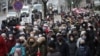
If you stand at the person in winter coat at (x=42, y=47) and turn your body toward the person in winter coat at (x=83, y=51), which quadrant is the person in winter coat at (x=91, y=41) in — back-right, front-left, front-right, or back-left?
front-left

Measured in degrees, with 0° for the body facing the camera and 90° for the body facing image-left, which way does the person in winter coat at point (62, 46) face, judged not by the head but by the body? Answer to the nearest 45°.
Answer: approximately 45°

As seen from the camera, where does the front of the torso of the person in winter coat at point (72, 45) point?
toward the camera

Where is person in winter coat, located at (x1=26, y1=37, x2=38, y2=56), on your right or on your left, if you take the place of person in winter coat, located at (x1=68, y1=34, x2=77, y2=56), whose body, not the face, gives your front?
on your right

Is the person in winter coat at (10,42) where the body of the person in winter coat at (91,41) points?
no

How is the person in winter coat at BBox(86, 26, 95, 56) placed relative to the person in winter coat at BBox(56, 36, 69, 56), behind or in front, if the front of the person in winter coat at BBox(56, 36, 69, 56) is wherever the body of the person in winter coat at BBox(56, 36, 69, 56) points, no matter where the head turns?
behind
